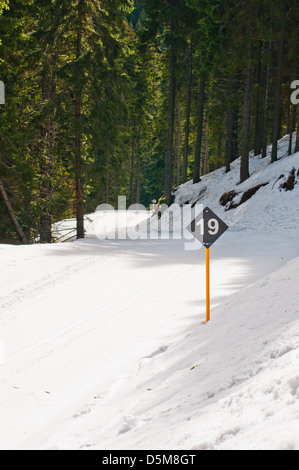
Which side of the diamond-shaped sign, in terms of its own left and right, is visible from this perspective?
front
